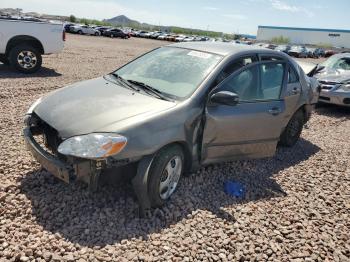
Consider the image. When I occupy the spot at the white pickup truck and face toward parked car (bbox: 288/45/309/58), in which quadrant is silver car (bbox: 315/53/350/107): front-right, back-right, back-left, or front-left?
front-right

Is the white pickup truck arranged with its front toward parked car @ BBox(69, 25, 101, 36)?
no

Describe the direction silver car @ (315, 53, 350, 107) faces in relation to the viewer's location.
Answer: facing the viewer and to the left of the viewer

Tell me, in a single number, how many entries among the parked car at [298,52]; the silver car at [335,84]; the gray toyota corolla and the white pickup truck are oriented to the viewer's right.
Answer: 0

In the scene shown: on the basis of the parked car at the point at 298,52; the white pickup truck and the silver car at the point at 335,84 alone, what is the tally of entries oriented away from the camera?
0

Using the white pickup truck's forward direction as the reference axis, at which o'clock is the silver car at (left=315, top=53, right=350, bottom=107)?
The silver car is roughly at 7 o'clock from the white pickup truck.

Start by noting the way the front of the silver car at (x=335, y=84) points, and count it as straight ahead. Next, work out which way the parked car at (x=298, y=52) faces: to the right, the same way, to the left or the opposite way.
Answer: the same way

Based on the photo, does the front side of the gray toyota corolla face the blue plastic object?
no

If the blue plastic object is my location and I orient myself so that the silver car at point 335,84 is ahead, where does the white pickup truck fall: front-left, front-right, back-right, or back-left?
front-left

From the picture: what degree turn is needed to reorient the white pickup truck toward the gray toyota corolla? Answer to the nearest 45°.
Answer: approximately 90° to its left

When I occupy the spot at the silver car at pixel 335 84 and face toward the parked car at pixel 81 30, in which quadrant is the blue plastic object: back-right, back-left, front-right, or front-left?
back-left

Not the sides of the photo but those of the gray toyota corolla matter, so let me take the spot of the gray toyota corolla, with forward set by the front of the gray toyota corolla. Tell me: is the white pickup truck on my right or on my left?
on my right

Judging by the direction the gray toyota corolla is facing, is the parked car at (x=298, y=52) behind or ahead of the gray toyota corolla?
behind

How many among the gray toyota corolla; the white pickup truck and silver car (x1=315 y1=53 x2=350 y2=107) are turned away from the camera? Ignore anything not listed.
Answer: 0

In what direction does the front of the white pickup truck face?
to the viewer's left

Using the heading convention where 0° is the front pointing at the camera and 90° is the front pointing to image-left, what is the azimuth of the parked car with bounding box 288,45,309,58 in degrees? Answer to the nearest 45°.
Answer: approximately 45°

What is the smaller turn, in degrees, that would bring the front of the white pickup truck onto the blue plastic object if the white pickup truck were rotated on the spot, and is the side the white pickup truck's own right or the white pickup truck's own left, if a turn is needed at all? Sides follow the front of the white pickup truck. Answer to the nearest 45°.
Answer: approximately 90° to the white pickup truck's own left

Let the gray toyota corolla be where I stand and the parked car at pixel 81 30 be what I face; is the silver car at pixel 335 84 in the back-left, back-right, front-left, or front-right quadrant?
front-right
